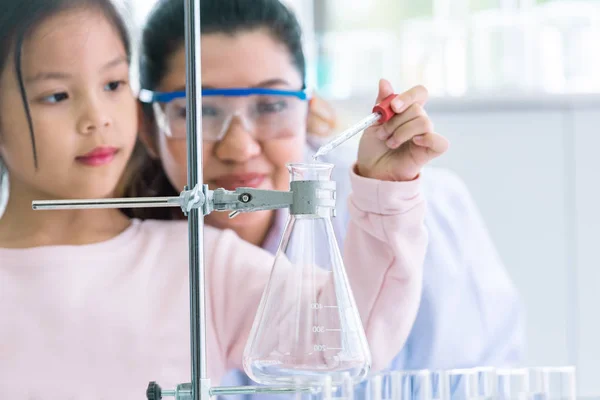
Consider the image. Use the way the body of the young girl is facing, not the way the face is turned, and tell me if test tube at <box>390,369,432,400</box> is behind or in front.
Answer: in front

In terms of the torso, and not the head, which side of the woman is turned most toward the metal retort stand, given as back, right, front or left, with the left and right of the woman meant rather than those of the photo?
front

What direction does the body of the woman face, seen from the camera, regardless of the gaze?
toward the camera

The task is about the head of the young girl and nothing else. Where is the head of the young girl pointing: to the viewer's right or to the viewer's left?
to the viewer's right

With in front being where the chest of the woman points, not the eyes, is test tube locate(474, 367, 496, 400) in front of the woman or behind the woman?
in front

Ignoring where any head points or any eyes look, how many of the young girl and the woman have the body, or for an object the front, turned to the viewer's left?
0

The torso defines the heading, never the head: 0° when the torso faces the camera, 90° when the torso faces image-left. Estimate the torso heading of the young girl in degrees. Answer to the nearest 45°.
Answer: approximately 315°

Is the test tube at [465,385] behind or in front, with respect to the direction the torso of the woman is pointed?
in front

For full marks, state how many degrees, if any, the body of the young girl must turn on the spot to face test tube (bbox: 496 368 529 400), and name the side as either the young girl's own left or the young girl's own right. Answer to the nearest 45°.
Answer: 0° — they already face it

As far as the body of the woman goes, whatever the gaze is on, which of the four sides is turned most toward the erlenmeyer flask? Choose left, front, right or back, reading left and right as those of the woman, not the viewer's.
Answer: front
